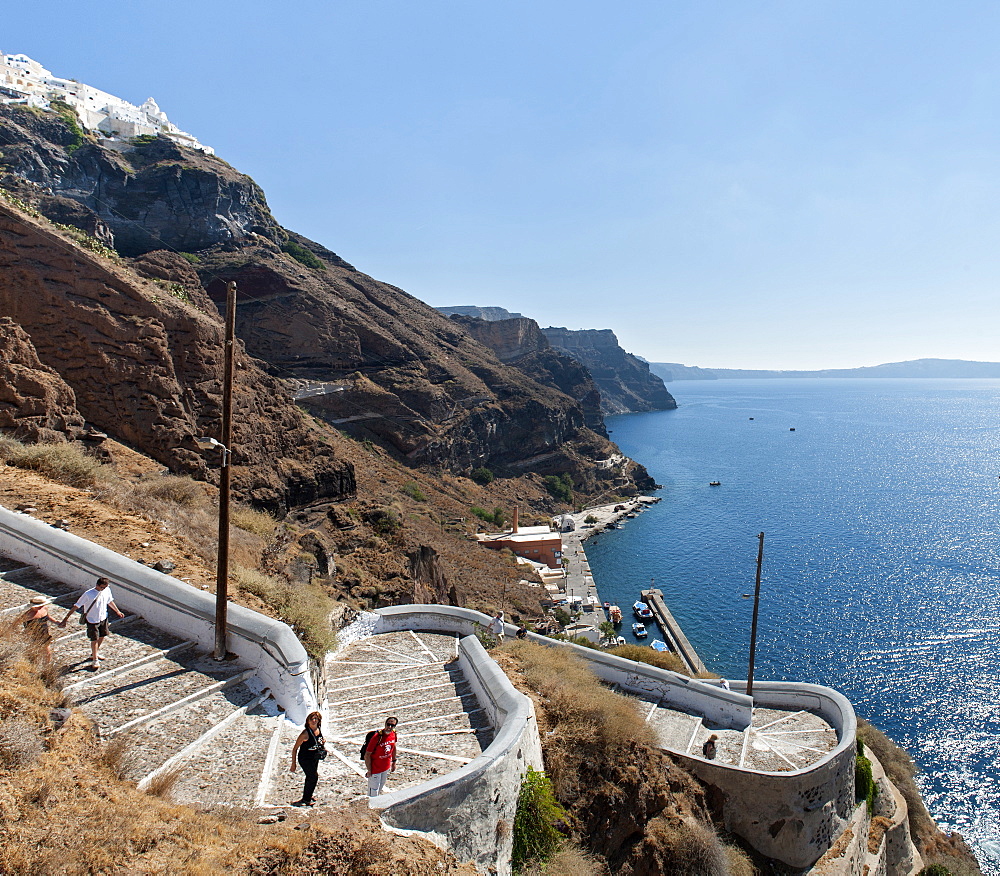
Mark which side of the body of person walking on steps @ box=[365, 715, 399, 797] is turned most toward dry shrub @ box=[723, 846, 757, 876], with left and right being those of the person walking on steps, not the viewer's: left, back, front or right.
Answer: left

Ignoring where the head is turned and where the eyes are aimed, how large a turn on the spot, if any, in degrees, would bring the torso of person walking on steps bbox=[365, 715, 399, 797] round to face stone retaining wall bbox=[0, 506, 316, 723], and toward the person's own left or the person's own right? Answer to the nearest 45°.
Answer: approximately 180°

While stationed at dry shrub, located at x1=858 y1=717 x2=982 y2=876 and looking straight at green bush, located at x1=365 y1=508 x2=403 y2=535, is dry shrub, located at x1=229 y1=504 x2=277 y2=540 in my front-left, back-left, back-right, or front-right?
front-left

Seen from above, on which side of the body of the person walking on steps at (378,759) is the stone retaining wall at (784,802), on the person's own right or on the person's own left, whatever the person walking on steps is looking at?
on the person's own left

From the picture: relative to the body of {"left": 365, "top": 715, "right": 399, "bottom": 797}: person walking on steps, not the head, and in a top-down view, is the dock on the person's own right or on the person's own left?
on the person's own left

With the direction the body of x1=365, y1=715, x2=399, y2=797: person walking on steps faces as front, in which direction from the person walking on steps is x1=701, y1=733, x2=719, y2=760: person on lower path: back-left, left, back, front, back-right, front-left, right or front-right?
left

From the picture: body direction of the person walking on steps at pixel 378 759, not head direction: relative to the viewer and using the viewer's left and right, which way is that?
facing the viewer and to the right of the viewer

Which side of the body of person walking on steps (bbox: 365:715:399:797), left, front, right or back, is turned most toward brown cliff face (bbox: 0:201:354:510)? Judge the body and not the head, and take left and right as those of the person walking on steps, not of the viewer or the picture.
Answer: back

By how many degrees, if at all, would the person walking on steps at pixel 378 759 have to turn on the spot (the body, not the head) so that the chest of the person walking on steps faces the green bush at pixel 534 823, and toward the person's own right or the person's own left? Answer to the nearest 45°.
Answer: approximately 90° to the person's own left

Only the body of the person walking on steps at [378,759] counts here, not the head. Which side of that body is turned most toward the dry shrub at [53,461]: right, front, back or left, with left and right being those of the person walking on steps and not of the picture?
back

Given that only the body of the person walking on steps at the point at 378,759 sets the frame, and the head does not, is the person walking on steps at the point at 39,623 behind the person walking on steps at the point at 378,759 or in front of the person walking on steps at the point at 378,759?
behind

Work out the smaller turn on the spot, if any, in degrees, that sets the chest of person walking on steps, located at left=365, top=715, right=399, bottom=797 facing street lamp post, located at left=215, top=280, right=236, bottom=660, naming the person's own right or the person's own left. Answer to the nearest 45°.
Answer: approximately 180°

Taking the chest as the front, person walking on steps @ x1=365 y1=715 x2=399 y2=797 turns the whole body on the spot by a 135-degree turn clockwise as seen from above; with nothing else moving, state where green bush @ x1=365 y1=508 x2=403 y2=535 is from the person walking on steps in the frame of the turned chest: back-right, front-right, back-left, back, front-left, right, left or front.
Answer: right
